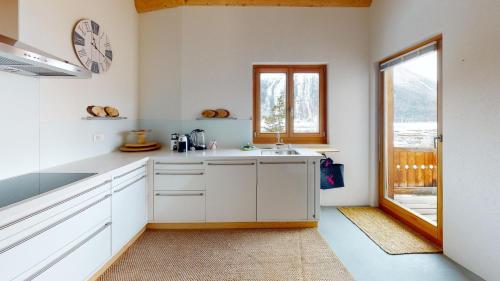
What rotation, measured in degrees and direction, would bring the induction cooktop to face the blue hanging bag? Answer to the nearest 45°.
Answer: approximately 45° to its left

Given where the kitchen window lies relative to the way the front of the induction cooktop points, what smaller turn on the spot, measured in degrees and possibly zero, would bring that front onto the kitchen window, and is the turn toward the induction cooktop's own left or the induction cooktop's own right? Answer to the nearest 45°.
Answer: approximately 45° to the induction cooktop's own left

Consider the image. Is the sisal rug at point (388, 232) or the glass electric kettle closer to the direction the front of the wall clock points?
the sisal rug

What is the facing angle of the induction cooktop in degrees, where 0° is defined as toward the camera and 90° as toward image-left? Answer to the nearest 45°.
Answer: approximately 315°

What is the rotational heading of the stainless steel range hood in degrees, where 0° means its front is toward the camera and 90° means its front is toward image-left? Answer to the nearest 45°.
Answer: approximately 315°

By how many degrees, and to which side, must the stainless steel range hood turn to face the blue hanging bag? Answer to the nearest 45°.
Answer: approximately 45° to its left

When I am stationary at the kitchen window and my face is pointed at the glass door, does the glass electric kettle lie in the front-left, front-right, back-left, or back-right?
back-right

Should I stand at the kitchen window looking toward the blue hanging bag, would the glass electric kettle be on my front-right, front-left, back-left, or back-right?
back-right
